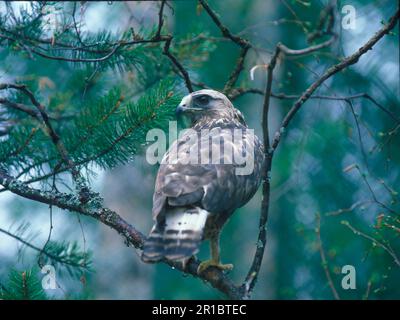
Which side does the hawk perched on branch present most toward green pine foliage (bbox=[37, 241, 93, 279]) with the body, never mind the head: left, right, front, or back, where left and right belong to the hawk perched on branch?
left

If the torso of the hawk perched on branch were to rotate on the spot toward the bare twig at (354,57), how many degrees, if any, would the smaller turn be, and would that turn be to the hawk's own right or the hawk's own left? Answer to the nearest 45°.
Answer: approximately 90° to the hawk's own right
